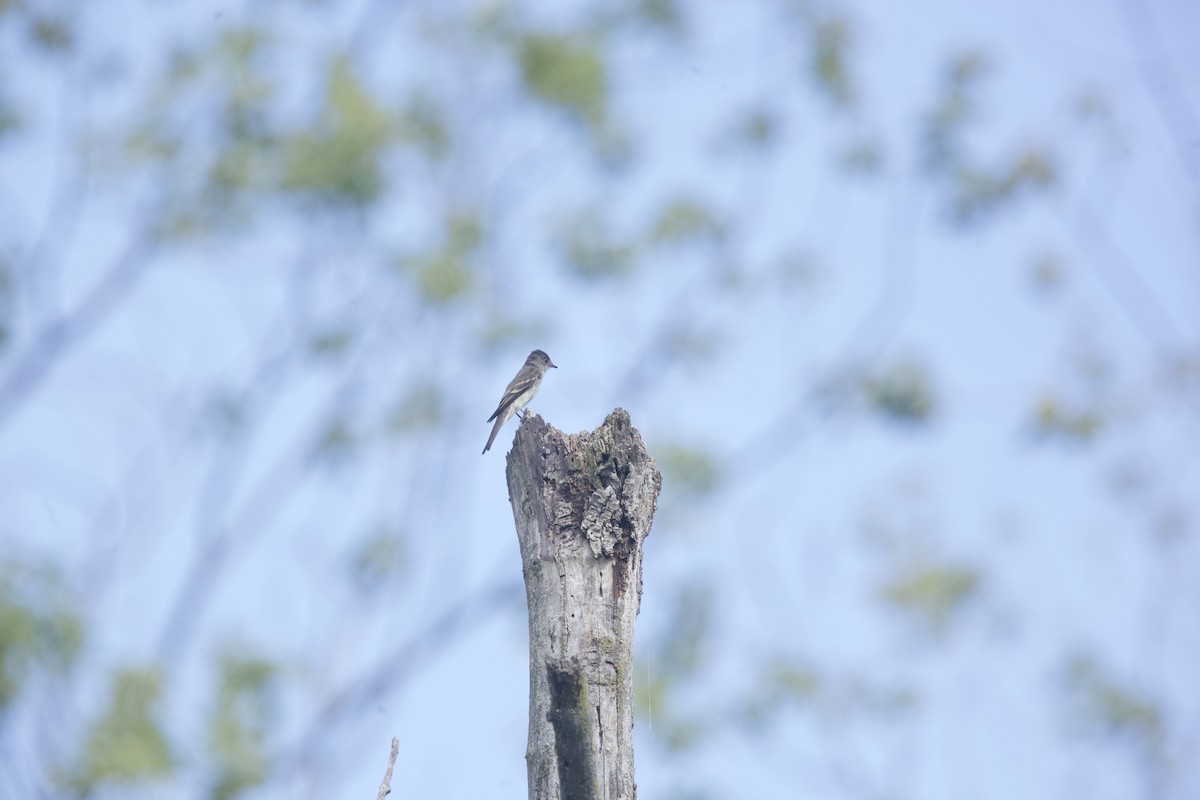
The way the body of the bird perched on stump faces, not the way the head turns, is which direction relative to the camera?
to the viewer's right
